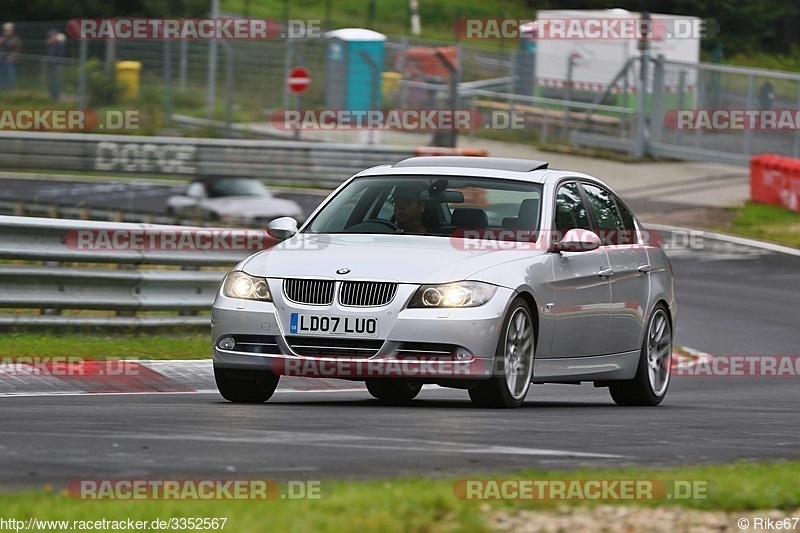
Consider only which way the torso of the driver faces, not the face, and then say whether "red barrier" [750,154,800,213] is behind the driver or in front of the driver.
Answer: behind

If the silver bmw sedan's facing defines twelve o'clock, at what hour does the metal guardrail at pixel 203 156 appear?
The metal guardrail is roughly at 4 o'clock from the silver bmw sedan.

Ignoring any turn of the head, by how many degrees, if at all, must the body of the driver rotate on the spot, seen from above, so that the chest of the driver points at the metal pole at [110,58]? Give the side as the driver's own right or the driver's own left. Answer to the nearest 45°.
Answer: approximately 135° to the driver's own right

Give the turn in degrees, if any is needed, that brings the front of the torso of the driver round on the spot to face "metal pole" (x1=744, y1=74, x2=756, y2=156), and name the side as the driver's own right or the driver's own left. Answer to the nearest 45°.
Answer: approximately 135° to the driver's own right

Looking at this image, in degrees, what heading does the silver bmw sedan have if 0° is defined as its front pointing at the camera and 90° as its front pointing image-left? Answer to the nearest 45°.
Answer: approximately 45°

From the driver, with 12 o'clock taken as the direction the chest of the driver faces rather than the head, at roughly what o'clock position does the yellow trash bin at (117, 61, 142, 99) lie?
The yellow trash bin is roughly at 4 o'clock from the driver.

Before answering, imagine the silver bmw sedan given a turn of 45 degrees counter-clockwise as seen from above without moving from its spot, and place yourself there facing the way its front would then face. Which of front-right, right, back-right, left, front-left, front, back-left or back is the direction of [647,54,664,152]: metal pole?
back

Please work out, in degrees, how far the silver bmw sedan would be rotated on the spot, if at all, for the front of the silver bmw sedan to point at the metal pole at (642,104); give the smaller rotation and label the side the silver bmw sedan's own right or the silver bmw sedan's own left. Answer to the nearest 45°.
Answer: approximately 135° to the silver bmw sedan's own right

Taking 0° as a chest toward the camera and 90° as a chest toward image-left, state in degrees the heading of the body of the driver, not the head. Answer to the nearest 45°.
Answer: approximately 45°

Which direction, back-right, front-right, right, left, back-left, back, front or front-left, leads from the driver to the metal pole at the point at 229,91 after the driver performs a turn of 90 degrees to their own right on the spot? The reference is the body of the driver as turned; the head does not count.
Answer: front-right

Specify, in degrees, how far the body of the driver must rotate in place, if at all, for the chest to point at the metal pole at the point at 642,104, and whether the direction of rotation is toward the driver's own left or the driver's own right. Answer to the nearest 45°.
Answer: approximately 135° to the driver's own right

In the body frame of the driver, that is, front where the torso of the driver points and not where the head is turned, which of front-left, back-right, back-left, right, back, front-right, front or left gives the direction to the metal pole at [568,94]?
back-right

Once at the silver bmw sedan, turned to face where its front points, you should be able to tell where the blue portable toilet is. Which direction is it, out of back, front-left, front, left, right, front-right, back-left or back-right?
back-right
